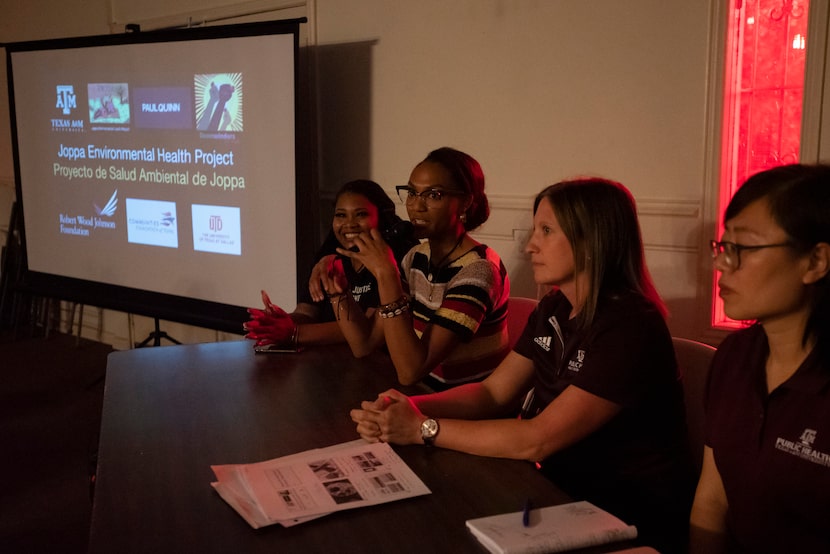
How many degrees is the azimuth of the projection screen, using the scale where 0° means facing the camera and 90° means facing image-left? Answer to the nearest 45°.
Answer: approximately 45°

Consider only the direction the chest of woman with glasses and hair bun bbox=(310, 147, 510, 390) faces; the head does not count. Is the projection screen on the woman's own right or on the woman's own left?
on the woman's own right

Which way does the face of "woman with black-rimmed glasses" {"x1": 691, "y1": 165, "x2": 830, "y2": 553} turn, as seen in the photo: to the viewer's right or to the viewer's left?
to the viewer's left

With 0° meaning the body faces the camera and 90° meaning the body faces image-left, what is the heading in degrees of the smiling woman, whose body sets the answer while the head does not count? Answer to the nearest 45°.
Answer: approximately 45°

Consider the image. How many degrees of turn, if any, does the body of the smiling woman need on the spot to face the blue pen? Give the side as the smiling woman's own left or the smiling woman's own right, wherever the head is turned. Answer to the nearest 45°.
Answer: approximately 45° to the smiling woman's own left

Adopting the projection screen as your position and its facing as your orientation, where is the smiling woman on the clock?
The smiling woman is roughly at 10 o'clock from the projection screen.

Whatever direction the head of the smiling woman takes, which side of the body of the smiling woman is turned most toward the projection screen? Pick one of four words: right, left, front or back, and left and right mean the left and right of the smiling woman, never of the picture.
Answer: right
